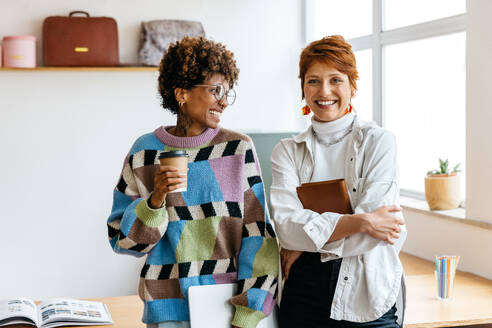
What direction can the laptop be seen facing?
away from the camera

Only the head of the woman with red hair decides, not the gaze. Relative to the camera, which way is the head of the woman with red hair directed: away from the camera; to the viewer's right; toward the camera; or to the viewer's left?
toward the camera

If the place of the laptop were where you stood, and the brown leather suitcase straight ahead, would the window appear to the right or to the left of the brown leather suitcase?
right

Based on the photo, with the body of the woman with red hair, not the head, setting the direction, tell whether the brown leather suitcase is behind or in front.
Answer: behind

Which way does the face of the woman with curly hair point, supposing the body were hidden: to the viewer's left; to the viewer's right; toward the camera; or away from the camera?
to the viewer's right

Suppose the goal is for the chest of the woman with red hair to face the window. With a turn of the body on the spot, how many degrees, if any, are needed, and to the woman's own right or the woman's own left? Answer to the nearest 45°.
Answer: approximately 180°

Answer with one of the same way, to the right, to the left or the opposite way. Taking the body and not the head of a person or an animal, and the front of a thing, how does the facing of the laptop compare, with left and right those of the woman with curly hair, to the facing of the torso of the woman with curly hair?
the opposite way

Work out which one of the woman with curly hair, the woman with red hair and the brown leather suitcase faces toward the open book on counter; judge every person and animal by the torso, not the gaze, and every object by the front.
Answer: the brown leather suitcase

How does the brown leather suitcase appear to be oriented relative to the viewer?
toward the camera

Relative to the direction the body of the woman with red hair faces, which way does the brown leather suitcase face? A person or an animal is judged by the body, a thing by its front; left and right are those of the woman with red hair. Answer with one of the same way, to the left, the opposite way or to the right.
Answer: the same way

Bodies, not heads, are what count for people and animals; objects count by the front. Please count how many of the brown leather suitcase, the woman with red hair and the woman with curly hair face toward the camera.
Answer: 3

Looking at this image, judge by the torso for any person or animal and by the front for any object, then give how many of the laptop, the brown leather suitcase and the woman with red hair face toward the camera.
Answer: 2

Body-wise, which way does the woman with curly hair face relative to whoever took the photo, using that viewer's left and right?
facing the viewer

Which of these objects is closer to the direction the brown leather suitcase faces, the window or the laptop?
the laptop
